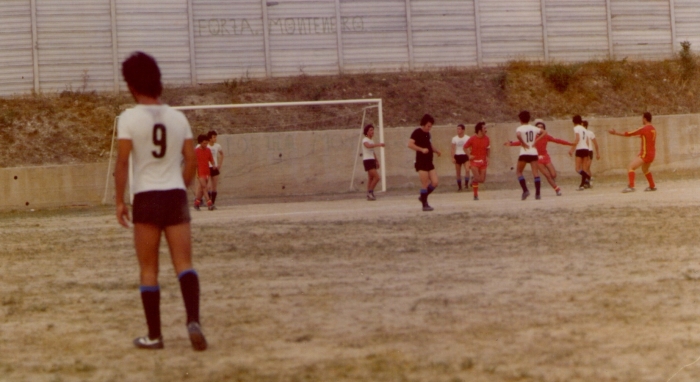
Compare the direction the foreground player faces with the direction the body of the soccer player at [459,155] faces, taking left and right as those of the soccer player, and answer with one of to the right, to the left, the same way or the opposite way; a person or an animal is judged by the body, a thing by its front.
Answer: the opposite way

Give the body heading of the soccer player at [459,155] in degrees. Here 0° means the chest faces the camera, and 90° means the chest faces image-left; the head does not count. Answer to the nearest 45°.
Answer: approximately 0°

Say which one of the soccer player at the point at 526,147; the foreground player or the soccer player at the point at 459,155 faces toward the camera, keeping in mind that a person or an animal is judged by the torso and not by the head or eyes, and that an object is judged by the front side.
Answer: the soccer player at the point at 459,155

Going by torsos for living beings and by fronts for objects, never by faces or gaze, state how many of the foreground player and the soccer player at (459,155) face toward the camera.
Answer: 1

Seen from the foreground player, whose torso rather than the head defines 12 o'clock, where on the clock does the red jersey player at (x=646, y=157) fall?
The red jersey player is roughly at 1 o'clock from the foreground player.

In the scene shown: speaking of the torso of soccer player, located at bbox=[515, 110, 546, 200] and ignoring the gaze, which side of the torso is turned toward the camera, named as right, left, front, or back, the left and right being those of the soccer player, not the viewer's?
back

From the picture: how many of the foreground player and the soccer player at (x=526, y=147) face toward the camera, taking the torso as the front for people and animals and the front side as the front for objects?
0

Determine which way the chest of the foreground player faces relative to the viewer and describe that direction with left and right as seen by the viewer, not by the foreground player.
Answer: facing away from the viewer

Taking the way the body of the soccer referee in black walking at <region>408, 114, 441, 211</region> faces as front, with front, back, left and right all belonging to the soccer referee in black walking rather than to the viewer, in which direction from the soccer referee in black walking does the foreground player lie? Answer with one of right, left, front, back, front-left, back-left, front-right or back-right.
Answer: front-right

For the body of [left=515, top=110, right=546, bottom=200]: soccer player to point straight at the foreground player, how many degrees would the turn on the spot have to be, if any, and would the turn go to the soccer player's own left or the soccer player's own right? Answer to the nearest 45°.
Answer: approximately 180°

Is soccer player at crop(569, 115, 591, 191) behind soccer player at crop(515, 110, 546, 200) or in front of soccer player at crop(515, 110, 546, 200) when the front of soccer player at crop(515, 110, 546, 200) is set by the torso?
in front

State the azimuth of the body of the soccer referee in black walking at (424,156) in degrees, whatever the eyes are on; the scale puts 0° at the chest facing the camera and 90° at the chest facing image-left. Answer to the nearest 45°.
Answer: approximately 315°

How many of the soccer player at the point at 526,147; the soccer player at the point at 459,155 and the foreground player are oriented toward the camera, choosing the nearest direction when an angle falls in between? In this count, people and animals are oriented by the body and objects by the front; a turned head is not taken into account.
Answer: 1
